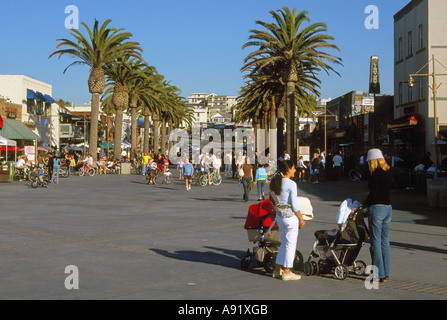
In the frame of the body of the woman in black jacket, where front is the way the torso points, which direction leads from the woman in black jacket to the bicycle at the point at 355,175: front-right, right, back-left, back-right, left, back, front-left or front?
front-right

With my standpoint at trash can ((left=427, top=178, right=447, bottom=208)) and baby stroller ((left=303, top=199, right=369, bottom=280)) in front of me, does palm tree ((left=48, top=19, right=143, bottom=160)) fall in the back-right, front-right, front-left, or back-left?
back-right

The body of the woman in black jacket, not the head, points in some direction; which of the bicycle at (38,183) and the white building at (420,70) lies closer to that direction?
the bicycle

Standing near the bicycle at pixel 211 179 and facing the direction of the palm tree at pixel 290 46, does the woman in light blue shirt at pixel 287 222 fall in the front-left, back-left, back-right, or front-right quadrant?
back-right

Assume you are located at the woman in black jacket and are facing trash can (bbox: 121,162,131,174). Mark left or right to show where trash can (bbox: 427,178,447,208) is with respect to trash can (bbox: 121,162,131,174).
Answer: right

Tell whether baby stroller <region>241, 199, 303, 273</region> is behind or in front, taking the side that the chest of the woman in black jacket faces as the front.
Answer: in front

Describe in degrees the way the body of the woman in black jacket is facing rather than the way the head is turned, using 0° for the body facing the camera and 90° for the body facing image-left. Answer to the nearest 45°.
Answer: approximately 135°
